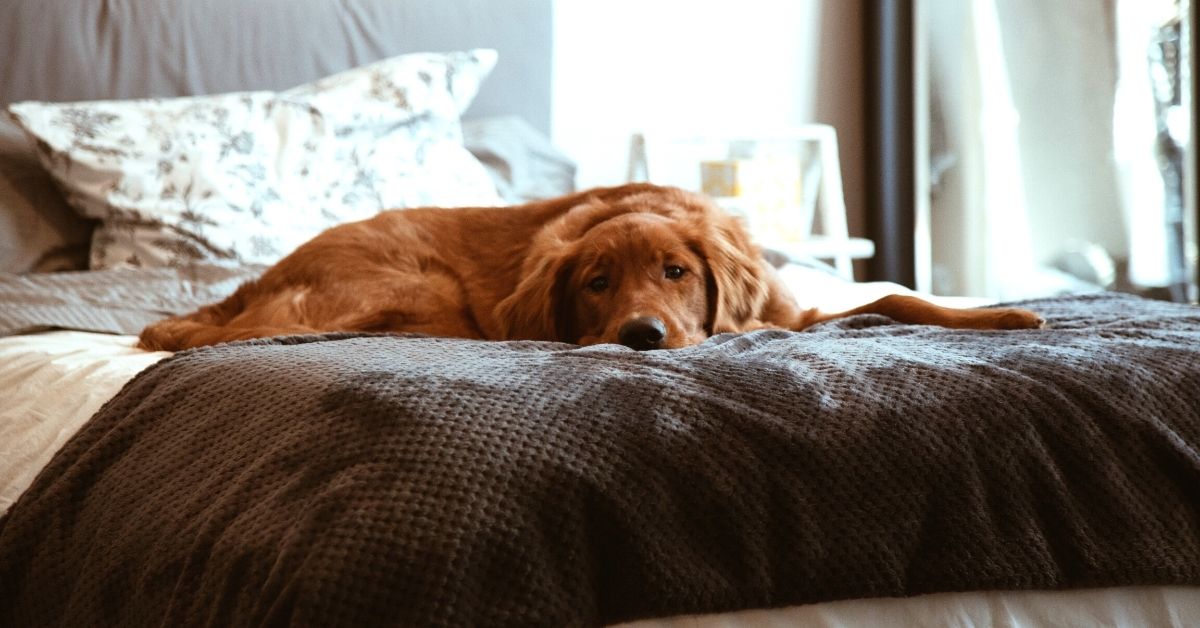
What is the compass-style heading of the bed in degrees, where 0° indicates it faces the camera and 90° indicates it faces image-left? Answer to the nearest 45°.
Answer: approximately 315°
